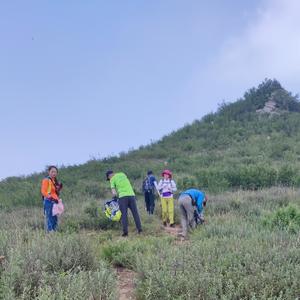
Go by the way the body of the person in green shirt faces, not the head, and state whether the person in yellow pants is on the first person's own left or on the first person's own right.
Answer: on the first person's own right

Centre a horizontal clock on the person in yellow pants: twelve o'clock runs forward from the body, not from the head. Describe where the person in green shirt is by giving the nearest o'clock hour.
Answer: The person in green shirt is roughly at 1 o'clock from the person in yellow pants.

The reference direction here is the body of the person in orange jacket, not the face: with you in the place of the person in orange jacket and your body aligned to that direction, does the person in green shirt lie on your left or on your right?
on your left

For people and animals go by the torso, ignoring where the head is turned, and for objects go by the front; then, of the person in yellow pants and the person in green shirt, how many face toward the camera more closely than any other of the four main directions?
1

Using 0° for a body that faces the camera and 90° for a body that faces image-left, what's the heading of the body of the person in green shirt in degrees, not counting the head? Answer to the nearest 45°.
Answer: approximately 135°

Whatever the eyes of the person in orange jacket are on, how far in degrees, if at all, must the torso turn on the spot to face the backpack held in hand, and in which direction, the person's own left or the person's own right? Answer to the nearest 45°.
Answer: approximately 90° to the person's own left

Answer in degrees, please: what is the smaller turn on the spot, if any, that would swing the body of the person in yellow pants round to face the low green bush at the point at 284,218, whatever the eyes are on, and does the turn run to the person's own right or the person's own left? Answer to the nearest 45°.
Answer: approximately 45° to the person's own left

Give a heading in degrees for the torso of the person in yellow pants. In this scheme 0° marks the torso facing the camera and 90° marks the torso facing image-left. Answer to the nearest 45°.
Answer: approximately 0°

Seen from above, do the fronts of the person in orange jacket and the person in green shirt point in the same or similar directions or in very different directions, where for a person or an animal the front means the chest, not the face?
very different directions

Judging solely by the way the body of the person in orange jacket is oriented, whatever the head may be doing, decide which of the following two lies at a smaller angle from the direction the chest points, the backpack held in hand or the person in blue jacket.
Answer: the person in blue jacket

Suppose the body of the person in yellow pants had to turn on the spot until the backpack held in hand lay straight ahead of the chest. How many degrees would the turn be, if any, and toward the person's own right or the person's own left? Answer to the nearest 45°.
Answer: approximately 45° to the person's own right
